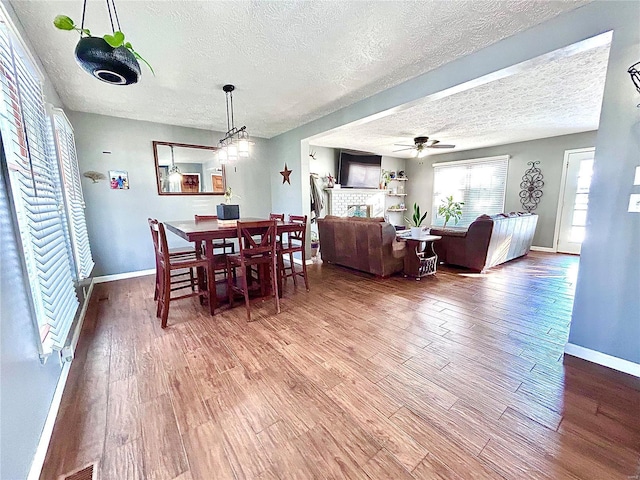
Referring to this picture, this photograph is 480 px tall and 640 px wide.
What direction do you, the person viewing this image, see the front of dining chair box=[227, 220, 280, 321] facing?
facing away from the viewer and to the left of the viewer

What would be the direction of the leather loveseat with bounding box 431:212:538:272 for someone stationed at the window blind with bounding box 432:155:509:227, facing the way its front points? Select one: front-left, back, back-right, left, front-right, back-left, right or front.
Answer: front-left

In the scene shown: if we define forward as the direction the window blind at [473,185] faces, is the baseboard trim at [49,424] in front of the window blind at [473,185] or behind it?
in front

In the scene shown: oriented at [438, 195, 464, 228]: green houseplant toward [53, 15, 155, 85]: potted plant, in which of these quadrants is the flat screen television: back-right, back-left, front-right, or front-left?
front-right

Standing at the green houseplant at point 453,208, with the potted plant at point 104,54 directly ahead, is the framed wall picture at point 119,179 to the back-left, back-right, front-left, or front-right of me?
front-right

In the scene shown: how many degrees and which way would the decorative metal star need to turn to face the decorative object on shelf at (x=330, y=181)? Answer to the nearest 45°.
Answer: approximately 180°

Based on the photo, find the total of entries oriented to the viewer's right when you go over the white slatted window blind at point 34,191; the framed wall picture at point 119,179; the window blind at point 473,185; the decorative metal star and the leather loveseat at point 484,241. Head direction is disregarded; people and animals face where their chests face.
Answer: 1

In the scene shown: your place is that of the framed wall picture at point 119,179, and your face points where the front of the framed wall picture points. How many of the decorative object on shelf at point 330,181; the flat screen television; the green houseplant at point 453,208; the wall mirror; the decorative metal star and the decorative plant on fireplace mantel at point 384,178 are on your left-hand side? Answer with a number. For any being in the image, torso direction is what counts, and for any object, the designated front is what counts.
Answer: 6

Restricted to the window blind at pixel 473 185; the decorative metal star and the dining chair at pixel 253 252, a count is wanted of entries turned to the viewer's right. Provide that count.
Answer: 0

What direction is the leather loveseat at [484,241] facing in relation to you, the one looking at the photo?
facing away from the viewer and to the left of the viewer

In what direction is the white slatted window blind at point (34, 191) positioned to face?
to the viewer's right

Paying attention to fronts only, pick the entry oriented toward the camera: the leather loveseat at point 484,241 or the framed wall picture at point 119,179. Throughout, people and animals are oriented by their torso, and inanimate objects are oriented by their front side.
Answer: the framed wall picture

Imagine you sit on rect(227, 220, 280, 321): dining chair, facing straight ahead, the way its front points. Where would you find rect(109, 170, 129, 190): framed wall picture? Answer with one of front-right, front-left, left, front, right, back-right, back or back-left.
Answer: front

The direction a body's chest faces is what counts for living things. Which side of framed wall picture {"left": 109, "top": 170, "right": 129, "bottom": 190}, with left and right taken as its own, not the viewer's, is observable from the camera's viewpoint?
front

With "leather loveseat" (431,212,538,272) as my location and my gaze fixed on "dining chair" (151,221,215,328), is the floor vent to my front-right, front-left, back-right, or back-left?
front-left

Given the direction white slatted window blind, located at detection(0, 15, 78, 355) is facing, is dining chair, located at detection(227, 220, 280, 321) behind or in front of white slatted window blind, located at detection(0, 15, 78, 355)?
in front

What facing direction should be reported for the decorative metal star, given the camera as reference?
facing the viewer and to the left of the viewer
